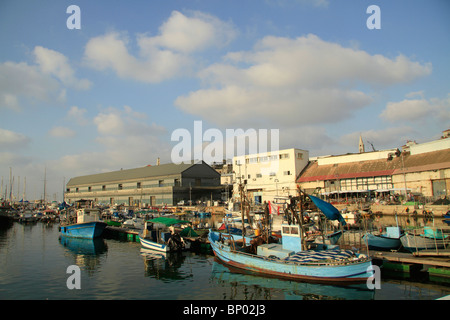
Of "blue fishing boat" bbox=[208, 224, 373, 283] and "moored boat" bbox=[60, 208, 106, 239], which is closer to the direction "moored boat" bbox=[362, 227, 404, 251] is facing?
the moored boat

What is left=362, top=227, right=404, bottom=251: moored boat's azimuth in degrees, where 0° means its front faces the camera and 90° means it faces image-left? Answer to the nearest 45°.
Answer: approximately 90°

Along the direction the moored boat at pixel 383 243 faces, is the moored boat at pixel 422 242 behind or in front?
behind

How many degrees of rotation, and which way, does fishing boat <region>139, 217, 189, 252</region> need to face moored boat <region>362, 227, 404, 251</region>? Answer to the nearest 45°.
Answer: approximately 180°

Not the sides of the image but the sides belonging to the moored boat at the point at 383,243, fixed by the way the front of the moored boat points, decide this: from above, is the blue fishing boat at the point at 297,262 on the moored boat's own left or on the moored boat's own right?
on the moored boat's own left
